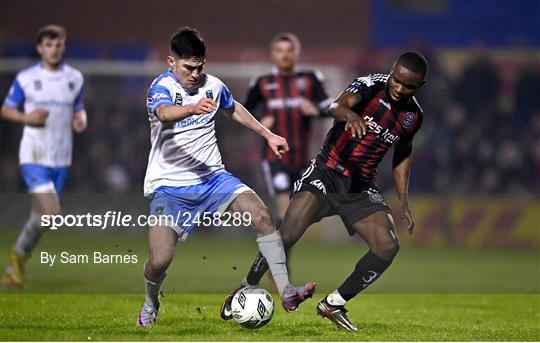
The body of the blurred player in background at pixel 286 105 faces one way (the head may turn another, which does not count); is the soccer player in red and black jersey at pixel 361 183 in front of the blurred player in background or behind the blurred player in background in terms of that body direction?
in front

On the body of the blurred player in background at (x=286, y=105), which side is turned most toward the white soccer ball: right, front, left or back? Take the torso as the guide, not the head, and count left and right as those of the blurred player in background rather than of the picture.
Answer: front

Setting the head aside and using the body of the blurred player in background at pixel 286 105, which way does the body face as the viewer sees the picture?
toward the camera

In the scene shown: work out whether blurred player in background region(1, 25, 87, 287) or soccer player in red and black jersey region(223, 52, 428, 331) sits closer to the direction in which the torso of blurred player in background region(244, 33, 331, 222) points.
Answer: the soccer player in red and black jersey

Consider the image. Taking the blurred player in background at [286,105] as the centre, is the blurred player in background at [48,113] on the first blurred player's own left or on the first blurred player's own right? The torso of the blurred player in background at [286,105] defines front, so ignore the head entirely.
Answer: on the first blurred player's own right

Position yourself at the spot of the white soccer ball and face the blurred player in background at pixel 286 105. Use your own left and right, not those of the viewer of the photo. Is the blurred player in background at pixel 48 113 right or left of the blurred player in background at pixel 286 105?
left

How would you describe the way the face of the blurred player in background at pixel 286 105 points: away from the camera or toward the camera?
toward the camera

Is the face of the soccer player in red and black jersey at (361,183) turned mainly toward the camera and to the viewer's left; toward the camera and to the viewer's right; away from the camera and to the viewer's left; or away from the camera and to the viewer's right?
toward the camera and to the viewer's left

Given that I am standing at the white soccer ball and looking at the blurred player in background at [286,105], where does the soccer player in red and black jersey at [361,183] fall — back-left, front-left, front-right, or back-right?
front-right

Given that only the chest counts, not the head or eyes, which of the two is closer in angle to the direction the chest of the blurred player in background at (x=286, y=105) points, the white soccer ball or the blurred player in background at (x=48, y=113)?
the white soccer ball
